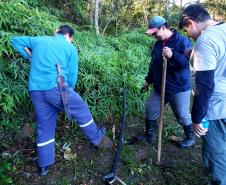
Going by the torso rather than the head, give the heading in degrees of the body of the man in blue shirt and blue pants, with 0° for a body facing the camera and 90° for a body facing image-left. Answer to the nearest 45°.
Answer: approximately 225°

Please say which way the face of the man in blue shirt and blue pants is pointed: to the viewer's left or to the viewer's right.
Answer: to the viewer's right
